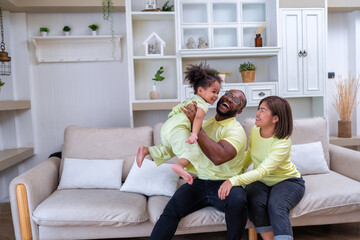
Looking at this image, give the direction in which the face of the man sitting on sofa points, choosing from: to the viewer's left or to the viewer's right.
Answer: to the viewer's left

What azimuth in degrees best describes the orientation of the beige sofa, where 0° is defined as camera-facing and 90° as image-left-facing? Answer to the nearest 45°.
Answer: approximately 0°

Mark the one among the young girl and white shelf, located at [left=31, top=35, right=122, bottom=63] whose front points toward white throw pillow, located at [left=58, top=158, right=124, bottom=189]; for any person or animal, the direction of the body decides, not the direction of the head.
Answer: the white shelf

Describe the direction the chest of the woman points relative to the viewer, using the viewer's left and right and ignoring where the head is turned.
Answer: facing the viewer and to the left of the viewer

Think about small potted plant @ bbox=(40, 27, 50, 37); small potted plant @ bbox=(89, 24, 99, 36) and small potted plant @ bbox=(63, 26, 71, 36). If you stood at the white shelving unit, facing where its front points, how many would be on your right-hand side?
3

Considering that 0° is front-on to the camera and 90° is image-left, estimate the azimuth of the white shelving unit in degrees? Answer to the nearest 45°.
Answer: approximately 0°

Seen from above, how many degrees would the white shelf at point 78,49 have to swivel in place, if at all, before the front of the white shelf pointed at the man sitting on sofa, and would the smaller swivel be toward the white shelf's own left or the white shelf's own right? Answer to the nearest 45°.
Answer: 0° — it already faces them

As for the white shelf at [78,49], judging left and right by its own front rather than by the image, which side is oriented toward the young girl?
front

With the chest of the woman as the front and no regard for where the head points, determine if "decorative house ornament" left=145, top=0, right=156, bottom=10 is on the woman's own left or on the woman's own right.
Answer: on the woman's own right

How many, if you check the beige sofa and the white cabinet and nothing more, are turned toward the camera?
2
